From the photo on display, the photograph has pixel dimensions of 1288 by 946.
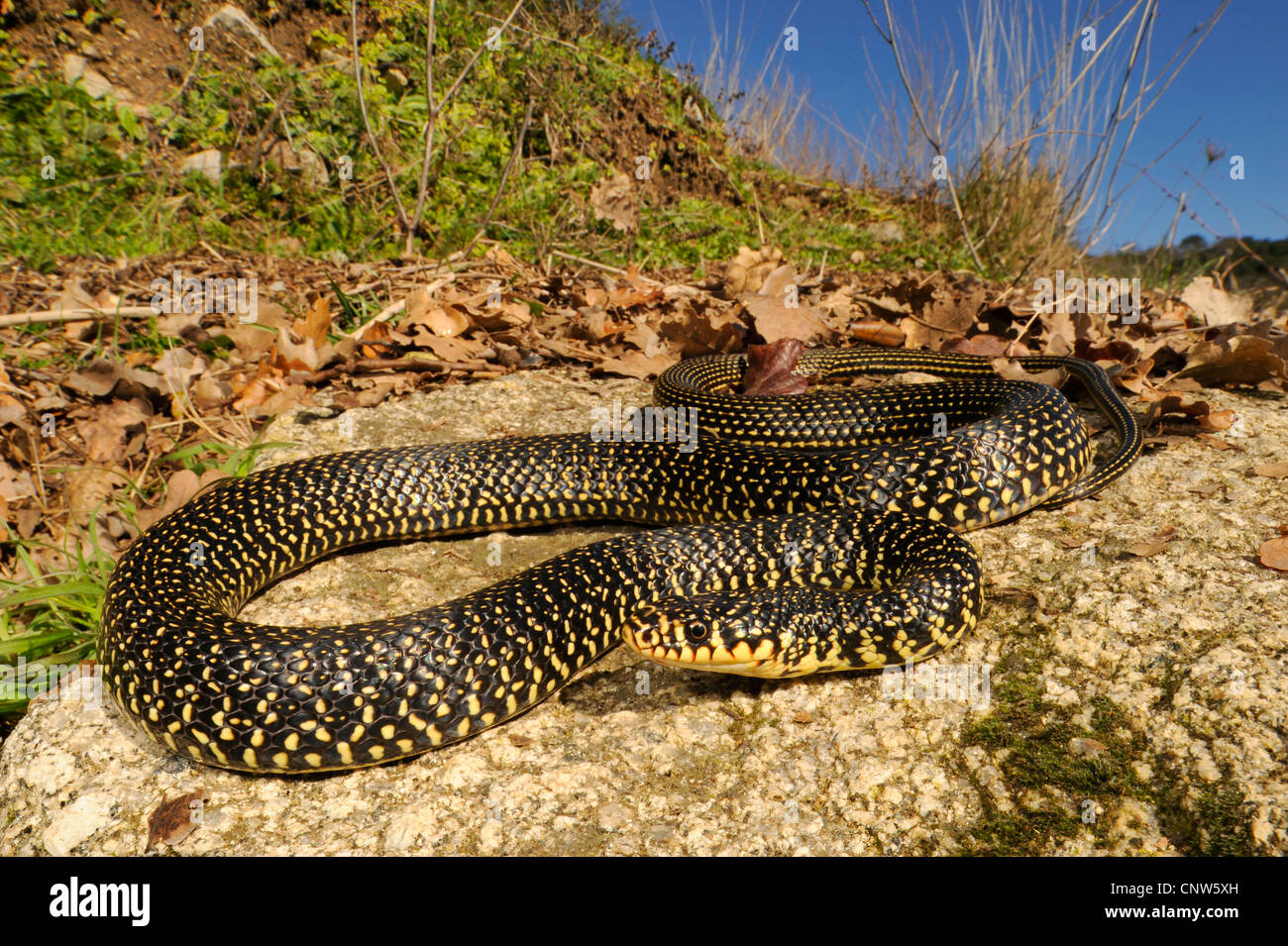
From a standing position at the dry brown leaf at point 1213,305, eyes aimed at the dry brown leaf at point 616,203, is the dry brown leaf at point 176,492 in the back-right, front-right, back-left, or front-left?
front-left

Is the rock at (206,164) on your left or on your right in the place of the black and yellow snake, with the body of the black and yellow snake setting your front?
on your right

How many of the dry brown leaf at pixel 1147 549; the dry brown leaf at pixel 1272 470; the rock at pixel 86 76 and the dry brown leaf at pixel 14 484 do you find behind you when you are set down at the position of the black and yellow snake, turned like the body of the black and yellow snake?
2

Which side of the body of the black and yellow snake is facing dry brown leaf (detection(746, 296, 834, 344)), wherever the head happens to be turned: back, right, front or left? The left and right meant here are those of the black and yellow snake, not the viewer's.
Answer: right

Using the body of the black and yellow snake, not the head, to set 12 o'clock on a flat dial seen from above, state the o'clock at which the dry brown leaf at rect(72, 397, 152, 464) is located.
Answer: The dry brown leaf is roughly at 1 o'clock from the black and yellow snake.

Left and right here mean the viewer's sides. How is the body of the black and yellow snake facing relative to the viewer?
facing to the left of the viewer

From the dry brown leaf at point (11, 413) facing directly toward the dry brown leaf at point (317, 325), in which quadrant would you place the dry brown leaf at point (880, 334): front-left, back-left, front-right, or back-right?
front-right

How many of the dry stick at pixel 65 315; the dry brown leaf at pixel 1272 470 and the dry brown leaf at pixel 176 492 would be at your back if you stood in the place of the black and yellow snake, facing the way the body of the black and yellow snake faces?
1

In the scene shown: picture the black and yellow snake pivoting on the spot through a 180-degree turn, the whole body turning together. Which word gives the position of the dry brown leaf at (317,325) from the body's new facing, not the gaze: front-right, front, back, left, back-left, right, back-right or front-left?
back-left

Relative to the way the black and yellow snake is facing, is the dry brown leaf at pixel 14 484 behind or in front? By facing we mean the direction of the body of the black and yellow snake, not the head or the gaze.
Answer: in front

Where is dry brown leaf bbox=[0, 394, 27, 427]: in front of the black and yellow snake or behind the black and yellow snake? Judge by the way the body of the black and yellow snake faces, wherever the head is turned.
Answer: in front

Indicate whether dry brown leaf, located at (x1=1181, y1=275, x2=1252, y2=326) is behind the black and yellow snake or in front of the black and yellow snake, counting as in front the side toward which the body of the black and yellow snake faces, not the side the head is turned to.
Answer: behind

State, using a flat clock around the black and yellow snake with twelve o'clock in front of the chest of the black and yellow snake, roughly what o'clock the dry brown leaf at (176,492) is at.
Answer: The dry brown leaf is roughly at 1 o'clock from the black and yellow snake.

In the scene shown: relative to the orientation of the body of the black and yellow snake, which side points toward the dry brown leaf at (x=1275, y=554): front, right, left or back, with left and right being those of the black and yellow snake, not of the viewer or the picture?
back

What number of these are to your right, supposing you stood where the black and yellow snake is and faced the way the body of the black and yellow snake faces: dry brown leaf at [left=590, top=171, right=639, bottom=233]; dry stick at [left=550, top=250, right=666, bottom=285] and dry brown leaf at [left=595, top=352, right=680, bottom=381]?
3

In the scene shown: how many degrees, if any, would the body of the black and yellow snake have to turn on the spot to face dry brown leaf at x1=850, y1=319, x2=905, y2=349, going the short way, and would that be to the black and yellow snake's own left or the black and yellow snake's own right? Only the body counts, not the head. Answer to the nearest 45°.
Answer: approximately 135° to the black and yellow snake's own right
